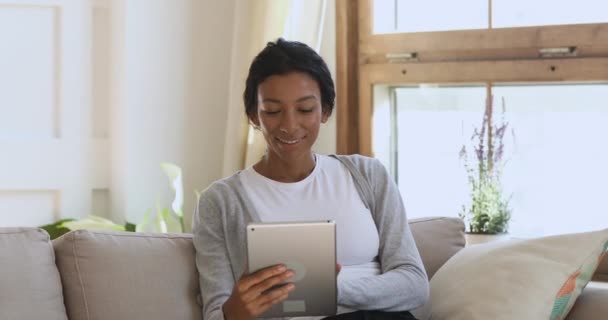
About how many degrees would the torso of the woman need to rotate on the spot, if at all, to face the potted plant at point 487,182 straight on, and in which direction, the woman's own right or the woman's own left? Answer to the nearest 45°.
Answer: approximately 135° to the woman's own left

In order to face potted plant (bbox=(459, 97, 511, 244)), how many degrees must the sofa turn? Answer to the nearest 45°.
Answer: approximately 135° to its left

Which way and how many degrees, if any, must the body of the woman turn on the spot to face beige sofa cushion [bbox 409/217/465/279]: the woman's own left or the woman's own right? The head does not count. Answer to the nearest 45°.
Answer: approximately 135° to the woman's own left

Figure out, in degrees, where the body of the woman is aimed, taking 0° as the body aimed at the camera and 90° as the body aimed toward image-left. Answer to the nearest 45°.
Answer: approximately 0°

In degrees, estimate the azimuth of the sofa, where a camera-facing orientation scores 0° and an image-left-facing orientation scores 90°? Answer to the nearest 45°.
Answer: approximately 0°

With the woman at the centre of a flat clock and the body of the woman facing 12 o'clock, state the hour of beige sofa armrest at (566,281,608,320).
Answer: The beige sofa armrest is roughly at 9 o'clock from the woman.
